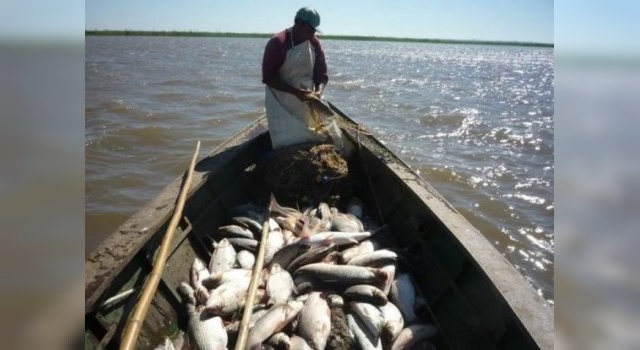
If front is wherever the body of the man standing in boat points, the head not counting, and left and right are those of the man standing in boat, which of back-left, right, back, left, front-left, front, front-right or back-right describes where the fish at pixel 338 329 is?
front-right

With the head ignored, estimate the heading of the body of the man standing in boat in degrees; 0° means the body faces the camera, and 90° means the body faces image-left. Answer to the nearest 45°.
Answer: approximately 315°

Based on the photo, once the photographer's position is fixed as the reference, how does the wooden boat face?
facing away from the viewer

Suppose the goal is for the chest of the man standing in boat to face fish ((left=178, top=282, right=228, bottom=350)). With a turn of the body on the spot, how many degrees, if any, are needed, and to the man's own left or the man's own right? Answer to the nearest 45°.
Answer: approximately 45° to the man's own right

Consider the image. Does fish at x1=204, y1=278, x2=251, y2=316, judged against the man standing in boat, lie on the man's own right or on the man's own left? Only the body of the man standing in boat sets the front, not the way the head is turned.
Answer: on the man's own right
